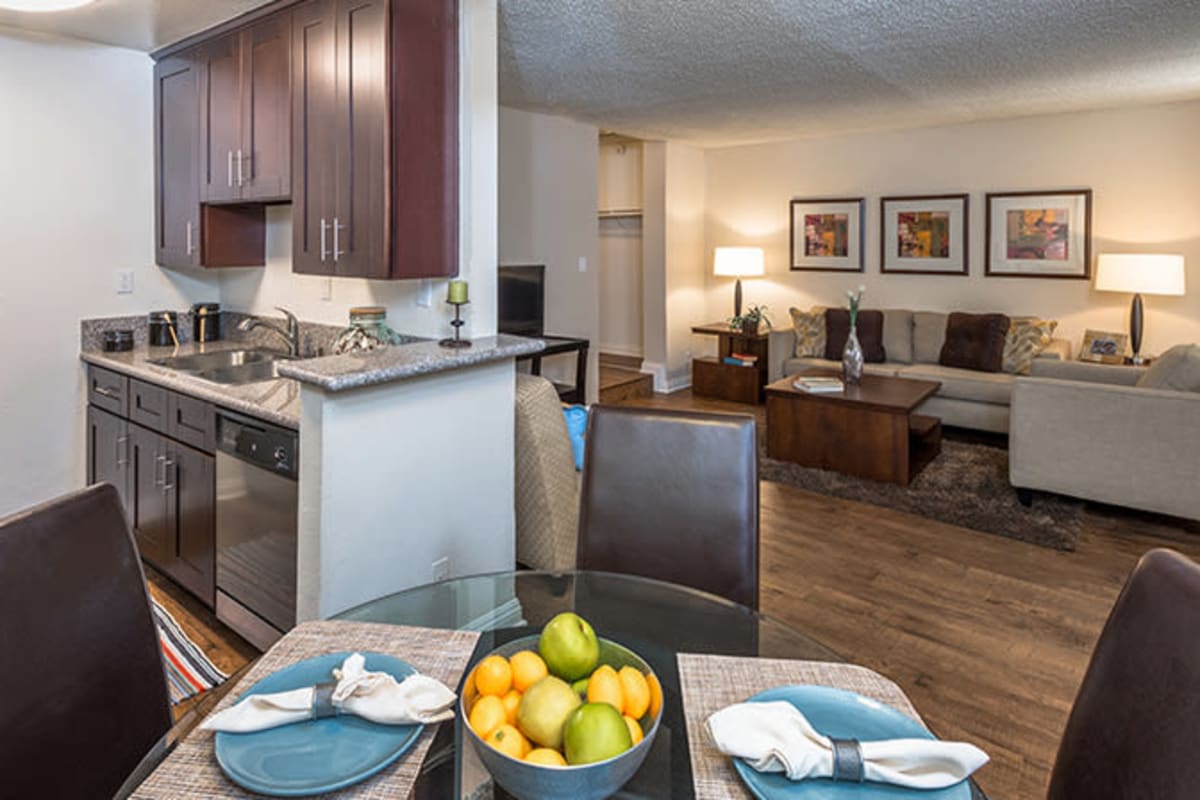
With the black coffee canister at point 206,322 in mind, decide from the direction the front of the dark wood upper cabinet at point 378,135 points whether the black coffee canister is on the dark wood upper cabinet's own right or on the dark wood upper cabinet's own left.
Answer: on the dark wood upper cabinet's own right

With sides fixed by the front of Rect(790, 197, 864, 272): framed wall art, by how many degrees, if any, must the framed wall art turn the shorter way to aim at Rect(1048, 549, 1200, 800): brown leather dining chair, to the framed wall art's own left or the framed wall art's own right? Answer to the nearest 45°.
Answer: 0° — it already faces it

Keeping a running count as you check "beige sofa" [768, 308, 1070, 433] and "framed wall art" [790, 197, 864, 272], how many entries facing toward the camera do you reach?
2

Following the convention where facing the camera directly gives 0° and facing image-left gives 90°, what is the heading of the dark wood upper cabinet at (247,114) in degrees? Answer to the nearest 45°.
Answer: approximately 45°
